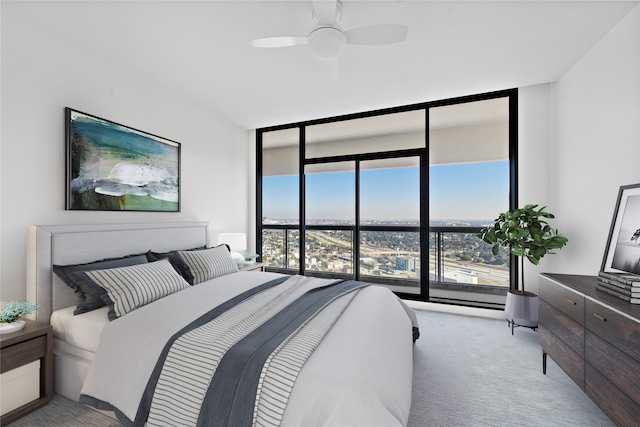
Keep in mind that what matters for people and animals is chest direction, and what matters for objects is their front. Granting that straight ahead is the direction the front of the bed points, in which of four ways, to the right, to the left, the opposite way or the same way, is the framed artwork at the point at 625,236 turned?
the opposite way

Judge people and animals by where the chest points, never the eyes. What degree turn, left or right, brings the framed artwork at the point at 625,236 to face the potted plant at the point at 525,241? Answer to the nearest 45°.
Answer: approximately 90° to its right

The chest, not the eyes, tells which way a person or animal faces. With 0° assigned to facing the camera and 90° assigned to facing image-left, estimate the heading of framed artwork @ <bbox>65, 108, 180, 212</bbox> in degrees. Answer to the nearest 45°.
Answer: approximately 315°

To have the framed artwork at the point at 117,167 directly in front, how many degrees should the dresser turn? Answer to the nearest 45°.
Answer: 0° — it already faces it

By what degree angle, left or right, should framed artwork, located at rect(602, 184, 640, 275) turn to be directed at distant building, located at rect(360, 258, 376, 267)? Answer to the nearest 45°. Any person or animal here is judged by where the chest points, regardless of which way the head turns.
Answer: approximately 45° to its right

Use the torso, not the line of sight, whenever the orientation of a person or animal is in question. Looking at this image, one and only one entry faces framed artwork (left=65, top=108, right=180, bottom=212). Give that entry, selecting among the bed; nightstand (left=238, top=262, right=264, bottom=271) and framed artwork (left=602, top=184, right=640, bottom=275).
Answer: framed artwork (left=602, top=184, right=640, bottom=275)

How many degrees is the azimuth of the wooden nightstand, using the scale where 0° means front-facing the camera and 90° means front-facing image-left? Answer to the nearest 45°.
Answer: approximately 315°

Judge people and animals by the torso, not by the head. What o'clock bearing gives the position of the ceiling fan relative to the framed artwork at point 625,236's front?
The ceiling fan is roughly at 12 o'clock from the framed artwork.

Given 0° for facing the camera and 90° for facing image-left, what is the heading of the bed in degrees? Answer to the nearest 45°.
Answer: approximately 315°

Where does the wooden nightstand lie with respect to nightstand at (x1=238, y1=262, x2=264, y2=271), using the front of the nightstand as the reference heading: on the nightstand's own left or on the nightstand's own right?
on the nightstand's own right

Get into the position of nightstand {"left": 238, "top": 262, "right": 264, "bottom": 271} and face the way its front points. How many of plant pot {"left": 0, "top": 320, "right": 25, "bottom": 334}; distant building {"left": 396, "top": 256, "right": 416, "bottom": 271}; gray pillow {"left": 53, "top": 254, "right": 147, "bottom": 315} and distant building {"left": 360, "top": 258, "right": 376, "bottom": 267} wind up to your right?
2

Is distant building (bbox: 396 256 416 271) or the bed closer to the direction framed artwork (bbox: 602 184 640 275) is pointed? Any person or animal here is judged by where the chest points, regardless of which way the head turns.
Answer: the bed
